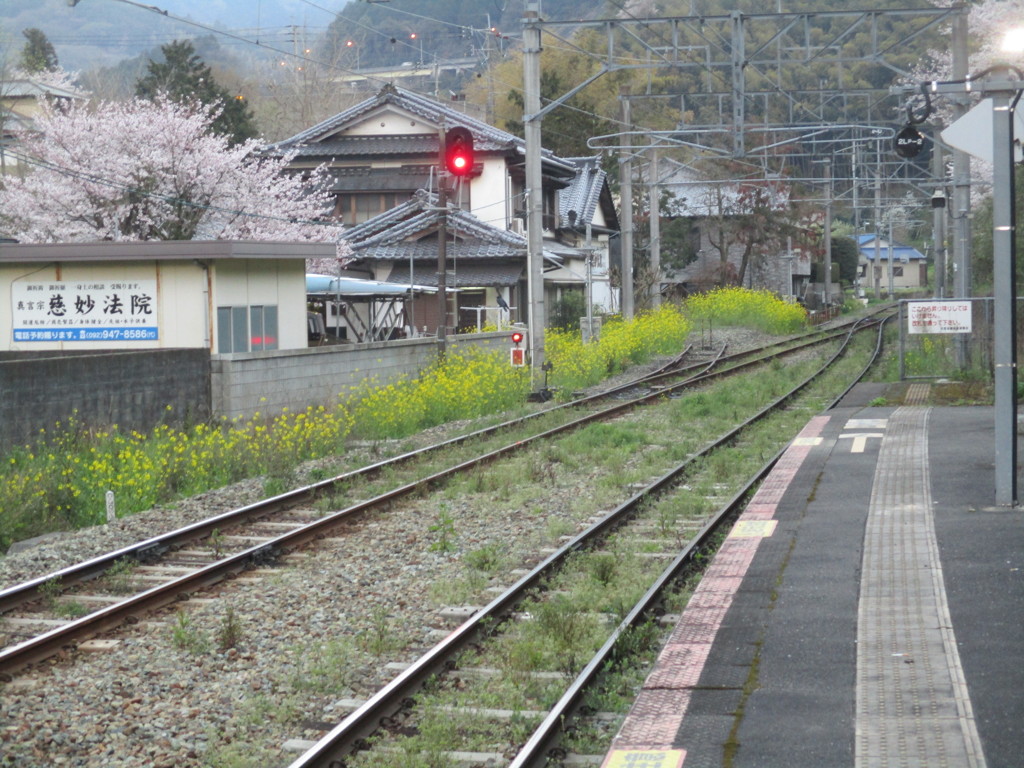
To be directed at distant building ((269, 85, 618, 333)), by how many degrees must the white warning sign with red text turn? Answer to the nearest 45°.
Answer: approximately 135° to its right

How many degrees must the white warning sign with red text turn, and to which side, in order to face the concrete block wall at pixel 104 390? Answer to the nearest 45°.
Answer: approximately 45° to its right

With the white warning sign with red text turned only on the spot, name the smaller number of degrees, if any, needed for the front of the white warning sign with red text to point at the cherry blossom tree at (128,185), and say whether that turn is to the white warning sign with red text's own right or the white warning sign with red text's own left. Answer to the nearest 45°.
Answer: approximately 90° to the white warning sign with red text's own right

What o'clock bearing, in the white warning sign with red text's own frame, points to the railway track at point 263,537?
The railway track is roughly at 1 o'clock from the white warning sign with red text.

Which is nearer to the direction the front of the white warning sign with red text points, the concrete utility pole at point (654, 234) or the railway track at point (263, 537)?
the railway track

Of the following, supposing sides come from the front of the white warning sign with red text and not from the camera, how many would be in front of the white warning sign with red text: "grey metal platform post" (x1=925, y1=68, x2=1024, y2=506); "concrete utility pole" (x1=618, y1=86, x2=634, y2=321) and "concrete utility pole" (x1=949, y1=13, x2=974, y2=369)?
1

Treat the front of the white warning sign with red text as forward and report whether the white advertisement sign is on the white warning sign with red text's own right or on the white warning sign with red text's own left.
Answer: on the white warning sign with red text's own right

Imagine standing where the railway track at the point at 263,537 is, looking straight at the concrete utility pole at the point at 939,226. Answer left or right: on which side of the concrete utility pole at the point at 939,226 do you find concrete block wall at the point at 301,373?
left

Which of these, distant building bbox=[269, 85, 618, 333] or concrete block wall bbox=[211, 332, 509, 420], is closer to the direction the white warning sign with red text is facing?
the concrete block wall

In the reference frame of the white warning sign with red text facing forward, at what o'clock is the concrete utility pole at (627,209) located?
The concrete utility pole is roughly at 5 o'clock from the white warning sign with red text.

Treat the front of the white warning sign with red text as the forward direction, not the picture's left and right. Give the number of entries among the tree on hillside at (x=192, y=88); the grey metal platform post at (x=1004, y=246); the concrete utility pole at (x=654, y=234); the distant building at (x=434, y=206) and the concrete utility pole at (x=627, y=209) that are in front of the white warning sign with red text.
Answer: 1

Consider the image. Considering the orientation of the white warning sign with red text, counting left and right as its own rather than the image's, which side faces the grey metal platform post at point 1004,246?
front

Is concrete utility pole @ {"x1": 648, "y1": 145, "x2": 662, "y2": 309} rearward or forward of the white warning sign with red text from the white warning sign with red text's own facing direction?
rearward

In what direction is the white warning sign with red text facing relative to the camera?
toward the camera

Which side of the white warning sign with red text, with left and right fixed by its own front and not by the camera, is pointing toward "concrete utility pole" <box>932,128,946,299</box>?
back

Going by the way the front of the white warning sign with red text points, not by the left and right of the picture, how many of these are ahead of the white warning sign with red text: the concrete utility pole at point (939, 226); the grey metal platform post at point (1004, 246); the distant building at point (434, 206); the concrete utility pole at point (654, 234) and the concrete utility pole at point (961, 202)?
1
